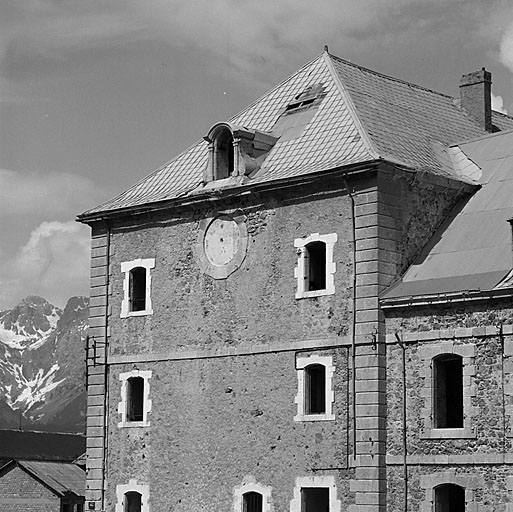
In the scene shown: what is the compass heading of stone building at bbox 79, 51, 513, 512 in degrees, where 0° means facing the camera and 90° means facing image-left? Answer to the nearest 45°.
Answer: approximately 45°
